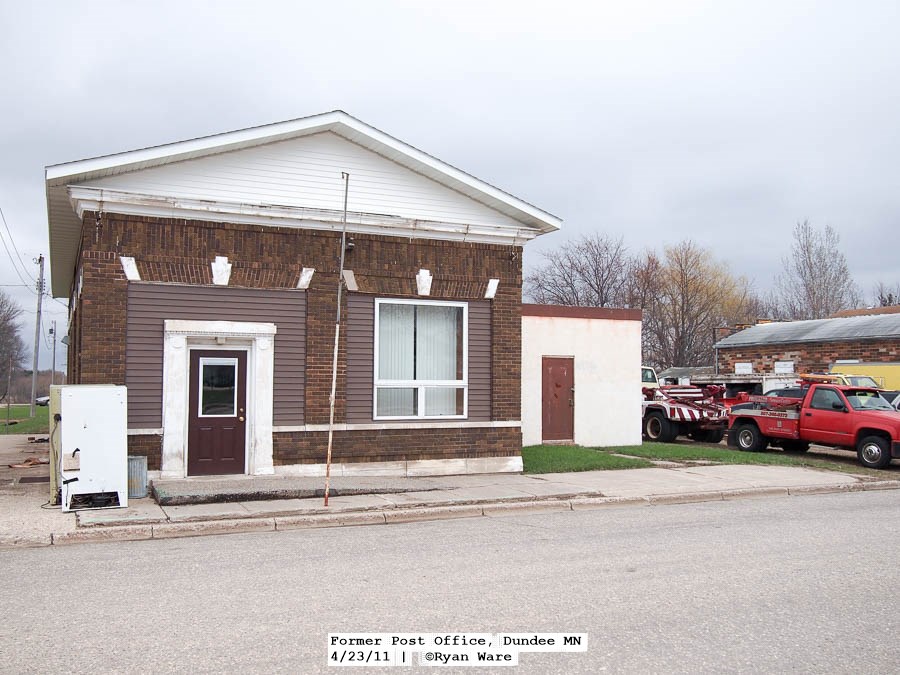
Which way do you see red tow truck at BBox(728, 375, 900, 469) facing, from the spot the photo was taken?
facing the viewer and to the right of the viewer

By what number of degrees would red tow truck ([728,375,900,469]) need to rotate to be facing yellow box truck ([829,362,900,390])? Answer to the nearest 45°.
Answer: approximately 135° to its left

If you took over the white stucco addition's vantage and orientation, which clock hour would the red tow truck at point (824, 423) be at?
The red tow truck is roughly at 9 o'clock from the white stucco addition.

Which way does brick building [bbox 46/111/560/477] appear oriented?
toward the camera

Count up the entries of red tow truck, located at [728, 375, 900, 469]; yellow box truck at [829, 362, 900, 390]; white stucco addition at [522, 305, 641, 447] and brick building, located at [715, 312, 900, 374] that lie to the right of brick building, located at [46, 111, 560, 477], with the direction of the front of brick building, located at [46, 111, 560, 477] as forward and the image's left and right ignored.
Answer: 0

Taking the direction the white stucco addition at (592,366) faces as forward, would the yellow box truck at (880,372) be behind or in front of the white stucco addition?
behind

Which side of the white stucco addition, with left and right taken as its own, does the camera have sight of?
front

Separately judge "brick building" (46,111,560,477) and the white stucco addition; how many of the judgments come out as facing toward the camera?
2

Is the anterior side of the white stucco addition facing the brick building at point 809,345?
no

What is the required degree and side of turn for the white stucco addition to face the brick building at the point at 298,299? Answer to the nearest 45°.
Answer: approximately 45° to its right

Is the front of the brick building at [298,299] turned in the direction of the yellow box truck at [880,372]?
no

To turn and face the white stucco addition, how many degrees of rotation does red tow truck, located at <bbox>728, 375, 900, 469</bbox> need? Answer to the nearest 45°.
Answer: approximately 135° to its right

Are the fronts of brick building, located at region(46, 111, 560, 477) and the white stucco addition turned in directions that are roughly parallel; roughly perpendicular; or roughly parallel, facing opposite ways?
roughly parallel
